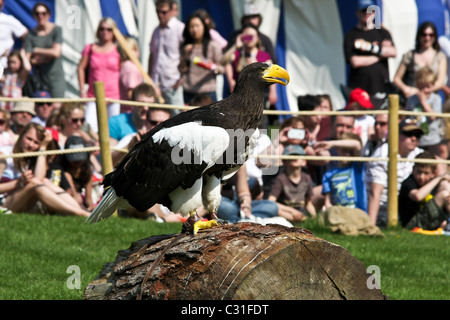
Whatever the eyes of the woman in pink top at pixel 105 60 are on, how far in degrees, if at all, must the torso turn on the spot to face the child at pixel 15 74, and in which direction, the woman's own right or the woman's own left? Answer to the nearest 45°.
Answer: approximately 90° to the woman's own right

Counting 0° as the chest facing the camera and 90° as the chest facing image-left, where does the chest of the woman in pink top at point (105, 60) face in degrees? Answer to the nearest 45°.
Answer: approximately 0°

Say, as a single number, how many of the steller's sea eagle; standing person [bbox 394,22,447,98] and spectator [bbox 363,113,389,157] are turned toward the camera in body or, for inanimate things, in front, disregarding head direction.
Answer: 2

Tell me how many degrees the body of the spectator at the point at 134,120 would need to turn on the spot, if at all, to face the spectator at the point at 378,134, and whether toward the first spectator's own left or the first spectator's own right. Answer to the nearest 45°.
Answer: approximately 45° to the first spectator's own left

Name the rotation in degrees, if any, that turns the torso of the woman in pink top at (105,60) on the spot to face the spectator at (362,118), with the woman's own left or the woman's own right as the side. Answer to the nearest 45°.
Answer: approximately 45° to the woman's own left

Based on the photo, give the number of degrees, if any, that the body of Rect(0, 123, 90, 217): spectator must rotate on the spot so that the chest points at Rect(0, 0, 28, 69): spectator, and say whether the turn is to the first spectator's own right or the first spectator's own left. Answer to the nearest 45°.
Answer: approximately 135° to the first spectator's own left

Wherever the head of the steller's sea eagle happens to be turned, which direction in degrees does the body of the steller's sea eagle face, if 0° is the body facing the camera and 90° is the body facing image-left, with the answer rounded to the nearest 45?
approximately 270°
